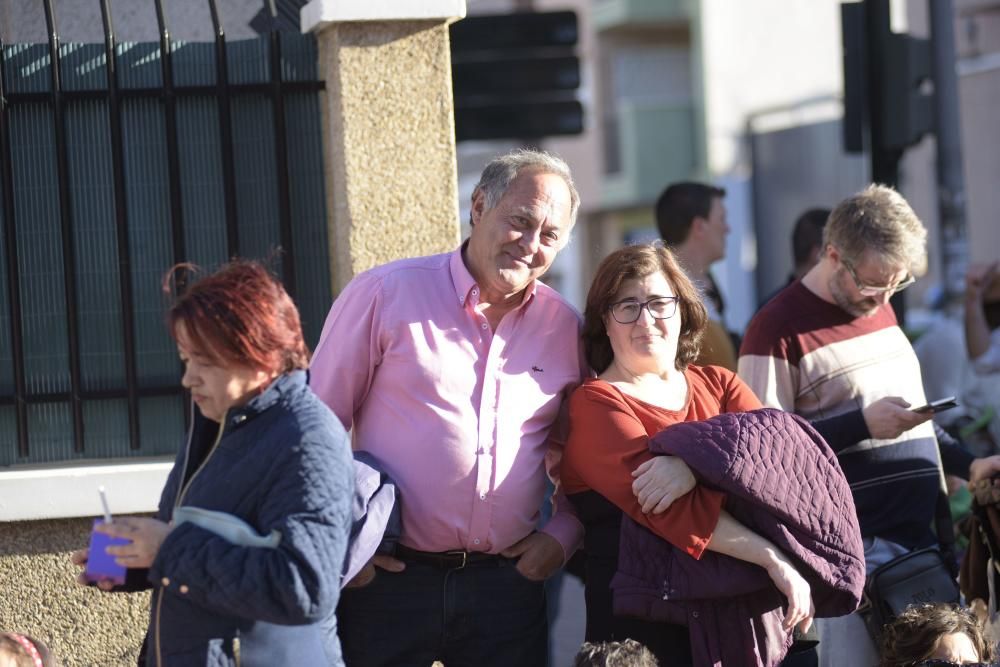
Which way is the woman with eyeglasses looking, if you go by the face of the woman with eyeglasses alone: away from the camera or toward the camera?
toward the camera

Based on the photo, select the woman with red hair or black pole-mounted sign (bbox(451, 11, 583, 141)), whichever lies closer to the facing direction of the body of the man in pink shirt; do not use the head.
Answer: the woman with red hair

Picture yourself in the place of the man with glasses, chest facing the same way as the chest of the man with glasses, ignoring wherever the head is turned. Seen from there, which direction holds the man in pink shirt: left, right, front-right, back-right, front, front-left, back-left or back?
right

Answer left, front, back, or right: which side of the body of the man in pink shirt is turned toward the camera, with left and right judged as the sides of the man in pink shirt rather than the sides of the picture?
front

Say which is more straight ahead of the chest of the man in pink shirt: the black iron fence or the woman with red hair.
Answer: the woman with red hair

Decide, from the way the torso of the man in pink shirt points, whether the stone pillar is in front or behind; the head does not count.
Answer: behind

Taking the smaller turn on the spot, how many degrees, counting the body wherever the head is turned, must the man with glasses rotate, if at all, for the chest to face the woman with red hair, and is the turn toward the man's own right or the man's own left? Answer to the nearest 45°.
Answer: approximately 90° to the man's own right

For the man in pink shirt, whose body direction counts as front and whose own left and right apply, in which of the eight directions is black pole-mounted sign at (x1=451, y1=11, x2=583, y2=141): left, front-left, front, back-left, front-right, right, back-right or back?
back

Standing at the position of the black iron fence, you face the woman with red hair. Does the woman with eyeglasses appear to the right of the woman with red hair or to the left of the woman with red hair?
left

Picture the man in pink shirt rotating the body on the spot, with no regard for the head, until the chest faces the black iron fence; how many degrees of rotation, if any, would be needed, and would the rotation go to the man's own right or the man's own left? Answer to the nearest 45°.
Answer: approximately 135° to the man's own right
